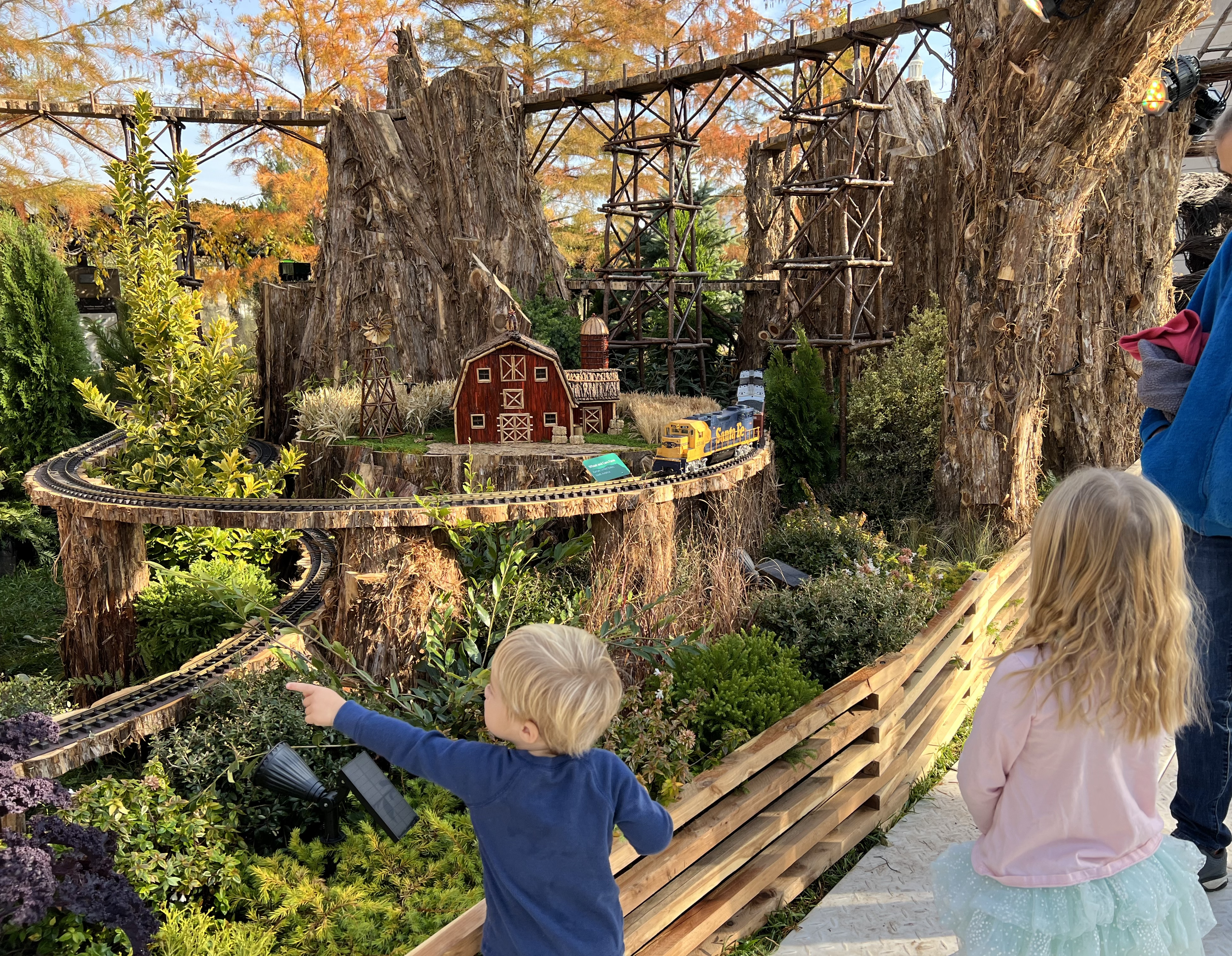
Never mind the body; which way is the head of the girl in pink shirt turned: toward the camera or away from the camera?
away from the camera

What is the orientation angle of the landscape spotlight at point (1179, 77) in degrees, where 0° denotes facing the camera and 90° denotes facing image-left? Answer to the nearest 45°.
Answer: approximately 45°

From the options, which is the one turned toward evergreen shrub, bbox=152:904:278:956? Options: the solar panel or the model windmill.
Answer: the model windmill

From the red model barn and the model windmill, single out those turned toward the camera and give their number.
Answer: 2

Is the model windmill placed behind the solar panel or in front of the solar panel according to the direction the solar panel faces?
behind

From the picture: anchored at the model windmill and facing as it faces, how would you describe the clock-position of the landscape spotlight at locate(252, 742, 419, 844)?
The landscape spotlight is roughly at 12 o'clock from the model windmill.

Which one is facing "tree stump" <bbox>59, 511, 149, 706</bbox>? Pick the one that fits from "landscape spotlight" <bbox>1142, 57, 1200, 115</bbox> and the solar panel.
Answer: the landscape spotlight

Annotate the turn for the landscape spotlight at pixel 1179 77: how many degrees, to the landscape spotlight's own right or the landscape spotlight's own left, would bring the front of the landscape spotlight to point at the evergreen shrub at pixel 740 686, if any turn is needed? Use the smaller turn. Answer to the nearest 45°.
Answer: approximately 45° to the landscape spotlight's own left

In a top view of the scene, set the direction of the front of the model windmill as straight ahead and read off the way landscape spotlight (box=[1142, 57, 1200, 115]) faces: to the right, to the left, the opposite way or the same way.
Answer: to the right

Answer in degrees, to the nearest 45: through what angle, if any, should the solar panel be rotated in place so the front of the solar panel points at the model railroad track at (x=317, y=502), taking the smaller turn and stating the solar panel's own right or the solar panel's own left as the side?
approximately 180°

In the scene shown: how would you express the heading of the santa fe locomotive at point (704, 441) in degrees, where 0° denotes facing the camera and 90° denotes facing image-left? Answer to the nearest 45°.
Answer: approximately 45°

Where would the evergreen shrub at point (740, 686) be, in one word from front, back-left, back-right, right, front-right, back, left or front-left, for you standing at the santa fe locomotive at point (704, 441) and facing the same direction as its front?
front-left
